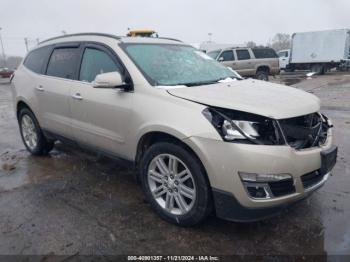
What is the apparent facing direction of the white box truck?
to the viewer's left

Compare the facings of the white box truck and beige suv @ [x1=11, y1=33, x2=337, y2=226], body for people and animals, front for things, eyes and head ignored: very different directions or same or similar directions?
very different directions

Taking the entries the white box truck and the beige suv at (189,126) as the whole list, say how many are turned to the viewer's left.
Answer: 1

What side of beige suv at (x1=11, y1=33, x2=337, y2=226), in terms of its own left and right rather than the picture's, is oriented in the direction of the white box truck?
left

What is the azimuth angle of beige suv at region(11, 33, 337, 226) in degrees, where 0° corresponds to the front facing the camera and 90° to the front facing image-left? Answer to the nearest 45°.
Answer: approximately 315°

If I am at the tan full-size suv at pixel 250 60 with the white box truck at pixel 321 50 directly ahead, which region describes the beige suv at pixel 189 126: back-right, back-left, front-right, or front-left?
back-right

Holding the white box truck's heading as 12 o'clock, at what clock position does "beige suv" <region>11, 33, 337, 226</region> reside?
The beige suv is roughly at 9 o'clock from the white box truck.
